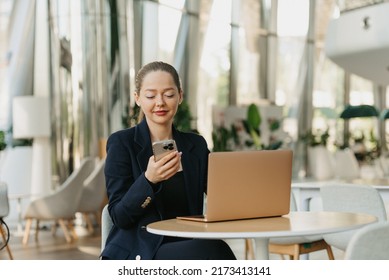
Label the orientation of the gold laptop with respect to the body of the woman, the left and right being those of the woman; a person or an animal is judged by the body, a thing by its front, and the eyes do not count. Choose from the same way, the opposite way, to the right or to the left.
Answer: the opposite way

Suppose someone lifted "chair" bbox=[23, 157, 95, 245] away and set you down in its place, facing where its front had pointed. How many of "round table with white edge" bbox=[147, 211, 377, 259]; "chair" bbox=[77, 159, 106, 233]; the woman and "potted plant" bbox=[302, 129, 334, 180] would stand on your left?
2

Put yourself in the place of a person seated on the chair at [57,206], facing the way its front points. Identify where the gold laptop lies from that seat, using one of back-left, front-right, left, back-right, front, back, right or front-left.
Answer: left

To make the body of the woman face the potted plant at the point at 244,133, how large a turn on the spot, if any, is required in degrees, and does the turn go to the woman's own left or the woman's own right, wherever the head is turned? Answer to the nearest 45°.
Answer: approximately 135° to the woman's own left

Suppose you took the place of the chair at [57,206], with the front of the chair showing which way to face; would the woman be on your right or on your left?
on your left

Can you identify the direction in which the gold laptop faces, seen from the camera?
facing away from the viewer and to the left of the viewer

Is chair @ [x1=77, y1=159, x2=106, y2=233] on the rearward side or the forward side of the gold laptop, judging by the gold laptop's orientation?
on the forward side

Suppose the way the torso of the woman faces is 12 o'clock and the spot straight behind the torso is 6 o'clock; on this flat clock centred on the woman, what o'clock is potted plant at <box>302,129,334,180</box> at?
The potted plant is roughly at 8 o'clock from the woman.
